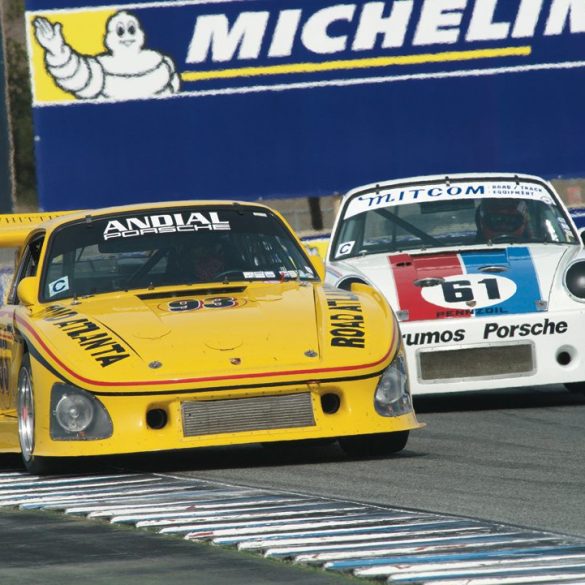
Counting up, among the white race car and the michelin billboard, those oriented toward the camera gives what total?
2

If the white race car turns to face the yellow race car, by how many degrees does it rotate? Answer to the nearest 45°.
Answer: approximately 45° to its right

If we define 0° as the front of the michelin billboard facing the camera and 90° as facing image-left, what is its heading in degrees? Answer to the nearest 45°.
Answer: approximately 0°

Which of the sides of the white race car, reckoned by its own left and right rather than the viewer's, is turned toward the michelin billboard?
back

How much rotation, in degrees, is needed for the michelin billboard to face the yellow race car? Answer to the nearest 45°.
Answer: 0° — it already faces it

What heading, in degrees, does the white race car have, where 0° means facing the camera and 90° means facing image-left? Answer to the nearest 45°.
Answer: approximately 0°
